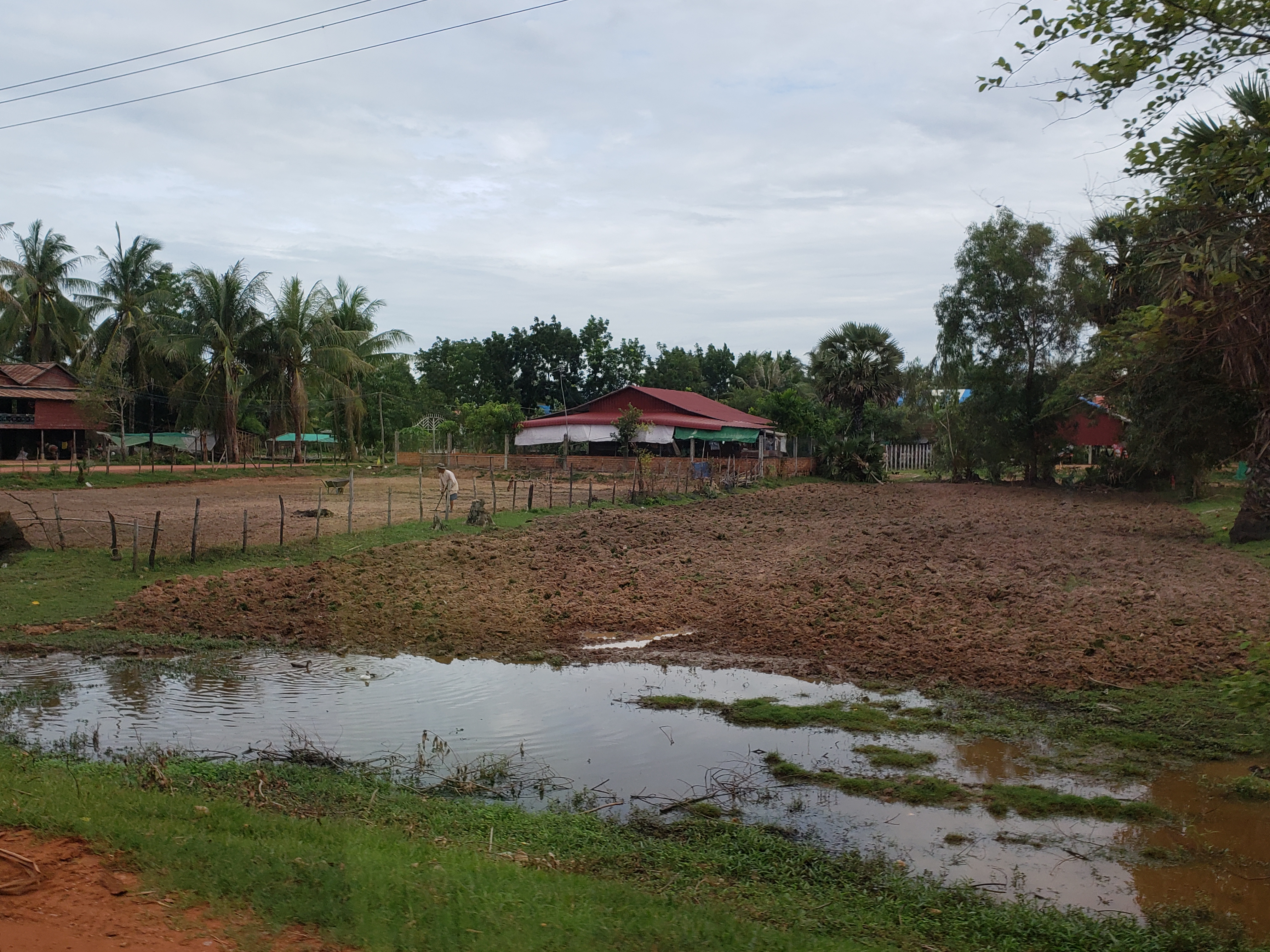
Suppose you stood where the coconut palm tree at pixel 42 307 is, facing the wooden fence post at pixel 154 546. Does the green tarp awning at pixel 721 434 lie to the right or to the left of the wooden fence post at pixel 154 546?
left

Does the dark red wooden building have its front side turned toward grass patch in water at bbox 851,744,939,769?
yes

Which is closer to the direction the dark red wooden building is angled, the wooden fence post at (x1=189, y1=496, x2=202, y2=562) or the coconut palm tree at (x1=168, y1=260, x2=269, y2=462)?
the wooden fence post

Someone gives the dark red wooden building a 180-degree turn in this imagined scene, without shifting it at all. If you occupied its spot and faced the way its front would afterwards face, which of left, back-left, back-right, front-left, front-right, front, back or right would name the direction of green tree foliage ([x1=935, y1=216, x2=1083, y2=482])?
back-right

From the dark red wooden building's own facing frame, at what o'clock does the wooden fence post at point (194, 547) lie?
The wooden fence post is roughly at 12 o'clock from the dark red wooden building.

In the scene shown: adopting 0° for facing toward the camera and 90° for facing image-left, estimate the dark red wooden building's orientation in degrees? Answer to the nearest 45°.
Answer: approximately 0°

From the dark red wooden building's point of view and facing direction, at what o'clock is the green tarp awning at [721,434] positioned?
The green tarp awning is roughly at 10 o'clock from the dark red wooden building.

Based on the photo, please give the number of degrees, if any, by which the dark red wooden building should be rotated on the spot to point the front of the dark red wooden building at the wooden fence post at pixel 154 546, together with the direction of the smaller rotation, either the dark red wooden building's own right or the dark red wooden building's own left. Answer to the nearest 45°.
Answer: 0° — it already faces it

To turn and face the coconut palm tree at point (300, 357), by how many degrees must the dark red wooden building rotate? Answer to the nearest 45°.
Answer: approximately 90° to its left

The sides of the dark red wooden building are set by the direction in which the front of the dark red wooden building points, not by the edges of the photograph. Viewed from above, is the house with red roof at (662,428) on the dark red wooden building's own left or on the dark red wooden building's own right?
on the dark red wooden building's own left

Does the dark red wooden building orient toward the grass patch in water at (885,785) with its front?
yes
